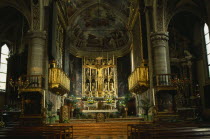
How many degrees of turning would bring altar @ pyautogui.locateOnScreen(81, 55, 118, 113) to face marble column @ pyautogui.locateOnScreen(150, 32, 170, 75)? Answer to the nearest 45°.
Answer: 0° — it already faces it

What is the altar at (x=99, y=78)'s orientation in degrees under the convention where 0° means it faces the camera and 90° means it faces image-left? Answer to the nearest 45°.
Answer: approximately 0°

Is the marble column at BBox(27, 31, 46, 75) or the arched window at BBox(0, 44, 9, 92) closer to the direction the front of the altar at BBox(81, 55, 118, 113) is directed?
the marble column

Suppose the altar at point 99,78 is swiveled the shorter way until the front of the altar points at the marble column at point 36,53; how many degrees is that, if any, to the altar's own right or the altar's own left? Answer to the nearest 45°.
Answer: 0° — it already faces it

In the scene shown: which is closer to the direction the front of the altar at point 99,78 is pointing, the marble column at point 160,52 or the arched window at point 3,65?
the marble column
